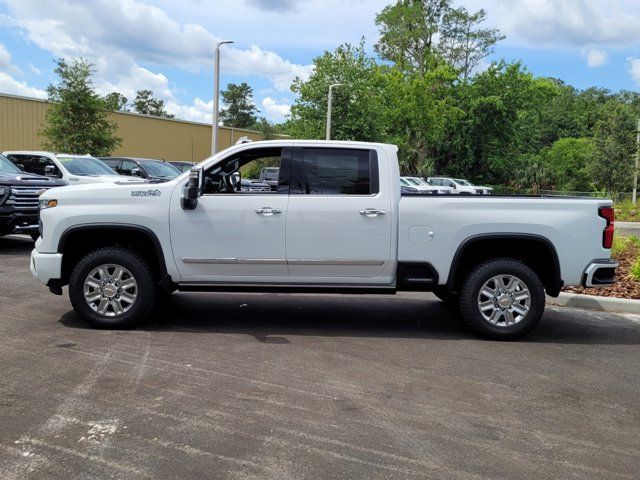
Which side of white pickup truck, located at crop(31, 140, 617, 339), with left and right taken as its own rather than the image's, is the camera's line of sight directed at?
left

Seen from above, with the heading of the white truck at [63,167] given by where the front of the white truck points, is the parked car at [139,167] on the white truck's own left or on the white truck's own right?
on the white truck's own left

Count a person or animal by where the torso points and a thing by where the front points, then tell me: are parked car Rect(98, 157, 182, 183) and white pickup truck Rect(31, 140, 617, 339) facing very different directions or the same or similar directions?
very different directions

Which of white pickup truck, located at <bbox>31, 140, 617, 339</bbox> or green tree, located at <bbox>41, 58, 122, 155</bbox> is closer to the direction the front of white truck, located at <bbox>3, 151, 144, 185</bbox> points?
the white pickup truck

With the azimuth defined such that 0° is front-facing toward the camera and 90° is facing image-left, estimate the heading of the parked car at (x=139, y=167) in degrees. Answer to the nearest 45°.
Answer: approximately 315°

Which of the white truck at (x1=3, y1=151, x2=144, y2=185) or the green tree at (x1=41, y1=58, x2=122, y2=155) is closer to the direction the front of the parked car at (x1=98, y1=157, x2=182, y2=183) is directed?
the white truck

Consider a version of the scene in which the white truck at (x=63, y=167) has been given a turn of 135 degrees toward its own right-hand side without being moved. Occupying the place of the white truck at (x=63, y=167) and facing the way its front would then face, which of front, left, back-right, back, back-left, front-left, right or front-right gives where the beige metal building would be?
right

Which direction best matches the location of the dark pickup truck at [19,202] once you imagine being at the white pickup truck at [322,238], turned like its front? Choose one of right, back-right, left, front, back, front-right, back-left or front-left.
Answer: front-right

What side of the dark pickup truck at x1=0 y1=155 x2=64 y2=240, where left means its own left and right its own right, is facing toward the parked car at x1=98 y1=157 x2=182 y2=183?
left

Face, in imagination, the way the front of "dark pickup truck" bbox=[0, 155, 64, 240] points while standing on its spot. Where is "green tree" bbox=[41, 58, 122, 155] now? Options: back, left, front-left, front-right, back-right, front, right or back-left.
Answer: back-left

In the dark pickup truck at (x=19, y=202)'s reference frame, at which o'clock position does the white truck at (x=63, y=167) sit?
The white truck is roughly at 8 o'clock from the dark pickup truck.
